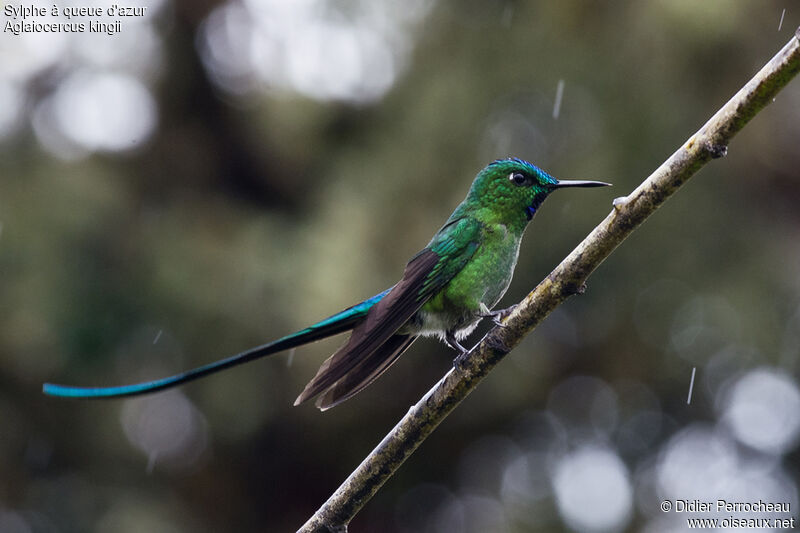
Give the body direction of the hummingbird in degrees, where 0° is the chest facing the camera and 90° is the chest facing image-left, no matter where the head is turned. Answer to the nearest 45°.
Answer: approximately 270°
